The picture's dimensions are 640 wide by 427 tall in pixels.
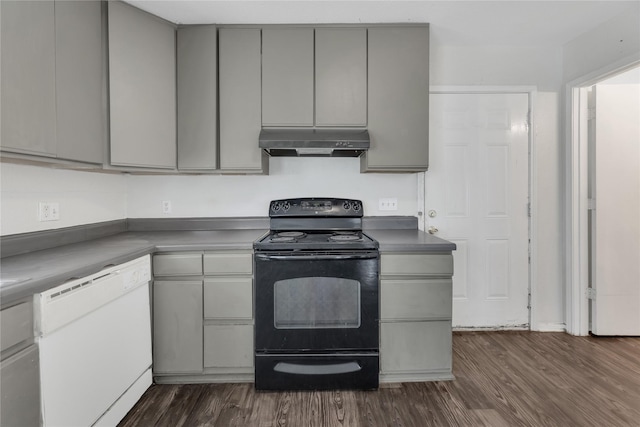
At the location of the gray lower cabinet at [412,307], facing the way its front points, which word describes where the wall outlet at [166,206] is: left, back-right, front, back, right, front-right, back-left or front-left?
right

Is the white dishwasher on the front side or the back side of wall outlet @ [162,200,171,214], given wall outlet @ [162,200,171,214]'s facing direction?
on the front side

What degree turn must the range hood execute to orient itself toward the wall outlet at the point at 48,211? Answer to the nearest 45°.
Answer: approximately 90° to its right

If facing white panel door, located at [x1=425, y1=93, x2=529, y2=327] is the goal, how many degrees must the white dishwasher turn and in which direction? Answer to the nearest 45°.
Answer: approximately 45° to its left

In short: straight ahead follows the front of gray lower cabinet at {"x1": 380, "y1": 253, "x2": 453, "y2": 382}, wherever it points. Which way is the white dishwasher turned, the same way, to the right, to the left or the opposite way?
to the left

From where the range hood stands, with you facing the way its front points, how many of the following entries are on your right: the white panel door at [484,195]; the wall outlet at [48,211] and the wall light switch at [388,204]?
1

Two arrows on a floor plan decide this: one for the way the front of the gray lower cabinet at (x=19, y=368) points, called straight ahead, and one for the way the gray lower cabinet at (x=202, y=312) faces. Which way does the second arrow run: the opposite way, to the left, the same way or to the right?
to the right

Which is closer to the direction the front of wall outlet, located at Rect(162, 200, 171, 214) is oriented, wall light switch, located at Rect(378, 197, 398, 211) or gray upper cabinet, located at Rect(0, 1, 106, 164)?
the gray upper cabinet

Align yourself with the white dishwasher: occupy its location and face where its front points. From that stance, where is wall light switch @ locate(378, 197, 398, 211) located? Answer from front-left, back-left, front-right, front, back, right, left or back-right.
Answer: front-left

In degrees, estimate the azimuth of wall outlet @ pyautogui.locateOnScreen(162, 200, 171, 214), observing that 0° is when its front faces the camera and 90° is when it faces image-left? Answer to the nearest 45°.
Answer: approximately 0°

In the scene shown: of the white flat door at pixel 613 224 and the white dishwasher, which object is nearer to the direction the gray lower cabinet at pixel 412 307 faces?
the white dishwasher

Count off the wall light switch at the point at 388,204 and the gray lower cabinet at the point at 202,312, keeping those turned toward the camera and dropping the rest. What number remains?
2
